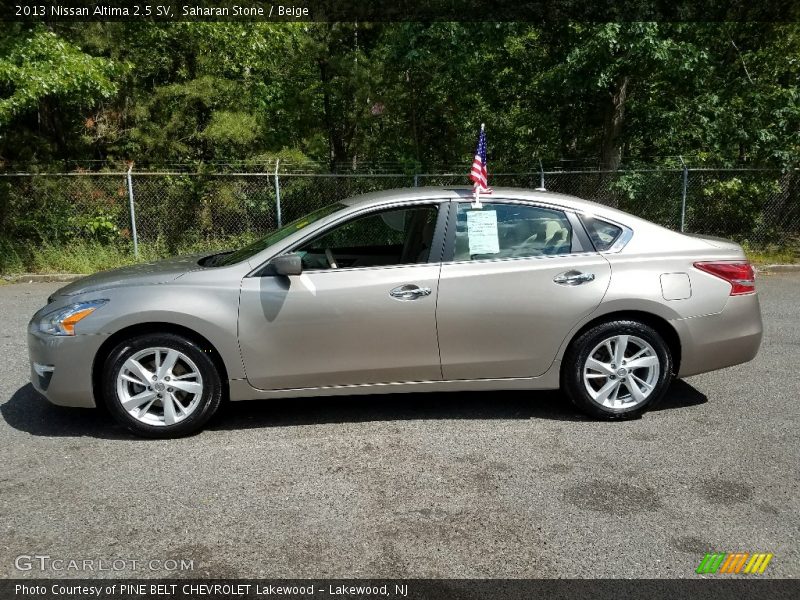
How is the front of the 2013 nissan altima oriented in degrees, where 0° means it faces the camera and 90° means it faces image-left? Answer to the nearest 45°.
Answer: approximately 90°

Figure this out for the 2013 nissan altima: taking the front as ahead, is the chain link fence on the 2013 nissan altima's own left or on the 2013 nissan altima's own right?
on the 2013 nissan altima's own right
